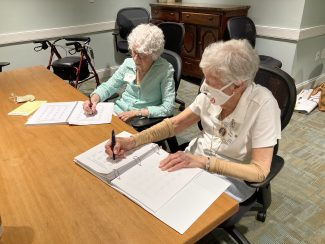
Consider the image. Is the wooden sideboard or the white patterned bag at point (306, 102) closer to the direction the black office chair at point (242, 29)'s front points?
the white patterned bag

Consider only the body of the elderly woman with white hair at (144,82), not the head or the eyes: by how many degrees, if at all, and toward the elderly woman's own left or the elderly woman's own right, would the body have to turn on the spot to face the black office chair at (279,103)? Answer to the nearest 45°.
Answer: approximately 90° to the elderly woman's own left

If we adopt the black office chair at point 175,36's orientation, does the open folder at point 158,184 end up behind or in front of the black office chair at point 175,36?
in front

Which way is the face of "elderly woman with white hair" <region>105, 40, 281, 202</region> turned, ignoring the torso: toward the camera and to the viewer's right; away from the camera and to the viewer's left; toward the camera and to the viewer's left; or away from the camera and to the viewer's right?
toward the camera and to the viewer's left

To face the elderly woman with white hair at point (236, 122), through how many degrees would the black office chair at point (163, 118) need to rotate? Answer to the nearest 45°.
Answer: approximately 90° to its left

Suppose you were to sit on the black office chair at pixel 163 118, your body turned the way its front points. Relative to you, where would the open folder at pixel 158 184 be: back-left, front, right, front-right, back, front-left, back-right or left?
front-left

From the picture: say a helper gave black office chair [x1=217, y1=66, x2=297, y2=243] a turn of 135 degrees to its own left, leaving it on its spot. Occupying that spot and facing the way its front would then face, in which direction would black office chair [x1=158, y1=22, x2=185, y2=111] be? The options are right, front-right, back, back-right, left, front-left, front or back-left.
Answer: back-left

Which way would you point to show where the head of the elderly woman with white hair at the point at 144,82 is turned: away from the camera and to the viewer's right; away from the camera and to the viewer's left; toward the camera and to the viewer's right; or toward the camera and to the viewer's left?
toward the camera and to the viewer's left

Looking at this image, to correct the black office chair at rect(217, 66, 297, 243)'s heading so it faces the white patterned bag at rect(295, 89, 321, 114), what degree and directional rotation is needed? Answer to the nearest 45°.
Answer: approximately 135° to its right
